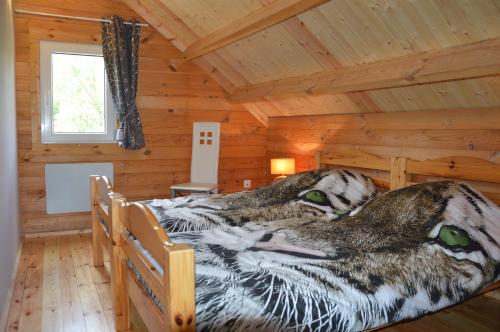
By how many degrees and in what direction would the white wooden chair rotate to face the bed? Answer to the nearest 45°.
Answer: approximately 45° to its left

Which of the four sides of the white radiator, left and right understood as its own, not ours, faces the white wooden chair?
left

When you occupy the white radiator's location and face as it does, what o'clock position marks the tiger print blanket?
The tiger print blanket is roughly at 11 o'clock from the white radiator.

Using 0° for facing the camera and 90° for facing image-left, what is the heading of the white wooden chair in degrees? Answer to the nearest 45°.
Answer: approximately 45°

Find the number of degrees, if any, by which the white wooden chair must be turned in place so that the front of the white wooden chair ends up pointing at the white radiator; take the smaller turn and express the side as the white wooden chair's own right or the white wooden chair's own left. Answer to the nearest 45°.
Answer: approximately 45° to the white wooden chair's own right

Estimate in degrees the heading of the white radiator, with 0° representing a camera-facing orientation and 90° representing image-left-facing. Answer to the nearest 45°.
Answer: approximately 0°

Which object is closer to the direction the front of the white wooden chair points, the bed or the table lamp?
the bed

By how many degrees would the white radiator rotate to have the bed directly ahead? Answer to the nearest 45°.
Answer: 0° — it already faces it

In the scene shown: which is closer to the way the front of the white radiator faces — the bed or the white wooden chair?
the bed
